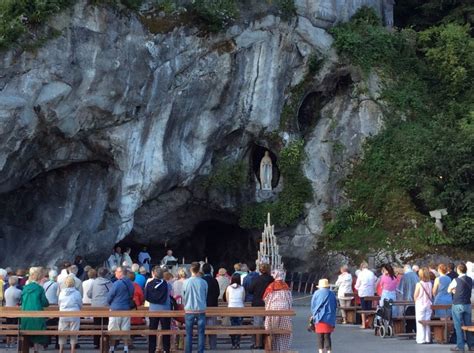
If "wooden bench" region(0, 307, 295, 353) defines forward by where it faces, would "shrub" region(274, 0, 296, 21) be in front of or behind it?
in front

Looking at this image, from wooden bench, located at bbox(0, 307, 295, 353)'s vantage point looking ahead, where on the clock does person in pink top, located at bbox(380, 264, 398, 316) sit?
The person in pink top is roughly at 2 o'clock from the wooden bench.

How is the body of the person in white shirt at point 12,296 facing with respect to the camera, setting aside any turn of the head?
away from the camera

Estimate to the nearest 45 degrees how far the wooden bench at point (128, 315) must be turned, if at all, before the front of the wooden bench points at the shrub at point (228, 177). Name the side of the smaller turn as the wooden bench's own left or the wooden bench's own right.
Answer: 0° — it already faces it

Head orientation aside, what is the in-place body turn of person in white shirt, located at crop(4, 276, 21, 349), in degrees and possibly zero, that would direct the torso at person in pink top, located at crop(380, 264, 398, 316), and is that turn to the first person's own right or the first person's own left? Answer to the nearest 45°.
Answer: approximately 90° to the first person's own right

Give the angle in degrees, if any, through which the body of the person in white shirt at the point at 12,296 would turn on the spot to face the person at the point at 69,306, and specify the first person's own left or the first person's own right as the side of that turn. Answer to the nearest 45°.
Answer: approximately 135° to the first person's own right

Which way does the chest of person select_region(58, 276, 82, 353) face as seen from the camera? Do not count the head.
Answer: away from the camera

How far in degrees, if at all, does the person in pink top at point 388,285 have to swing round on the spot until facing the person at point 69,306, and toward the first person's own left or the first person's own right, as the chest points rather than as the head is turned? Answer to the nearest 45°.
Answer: approximately 90° to the first person's own left

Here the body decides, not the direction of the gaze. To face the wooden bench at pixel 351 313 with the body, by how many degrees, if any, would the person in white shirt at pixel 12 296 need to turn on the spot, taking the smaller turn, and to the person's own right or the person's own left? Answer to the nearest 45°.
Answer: approximately 90° to the person's own right

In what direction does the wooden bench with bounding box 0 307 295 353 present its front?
away from the camera
